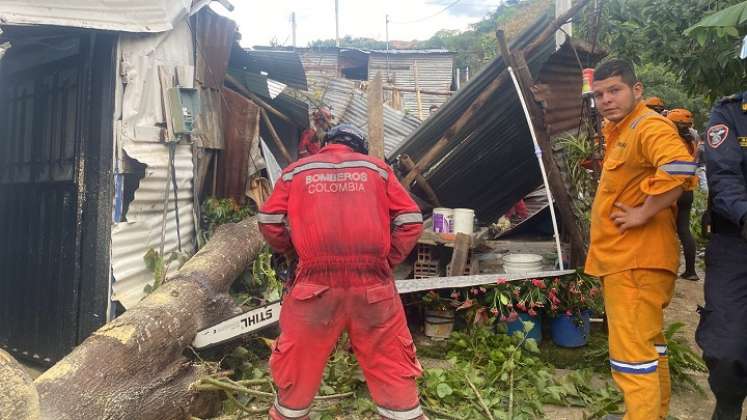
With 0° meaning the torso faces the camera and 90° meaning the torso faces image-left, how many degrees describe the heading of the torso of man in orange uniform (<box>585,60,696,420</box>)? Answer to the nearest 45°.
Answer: approximately 45°

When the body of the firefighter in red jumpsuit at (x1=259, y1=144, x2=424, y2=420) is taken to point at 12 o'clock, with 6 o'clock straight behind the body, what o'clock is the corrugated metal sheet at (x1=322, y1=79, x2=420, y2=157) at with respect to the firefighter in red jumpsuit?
The corrugated metal sheet is roughly at 12 o'clock from the firefighter in red jumpsuit.

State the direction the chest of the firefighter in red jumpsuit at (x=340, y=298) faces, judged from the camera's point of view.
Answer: away from the camera

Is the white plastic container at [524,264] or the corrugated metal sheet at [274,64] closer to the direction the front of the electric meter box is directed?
the white plastic container

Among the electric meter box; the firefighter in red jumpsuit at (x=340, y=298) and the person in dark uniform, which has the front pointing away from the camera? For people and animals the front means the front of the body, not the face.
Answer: the firefighter in red jumpsuit
